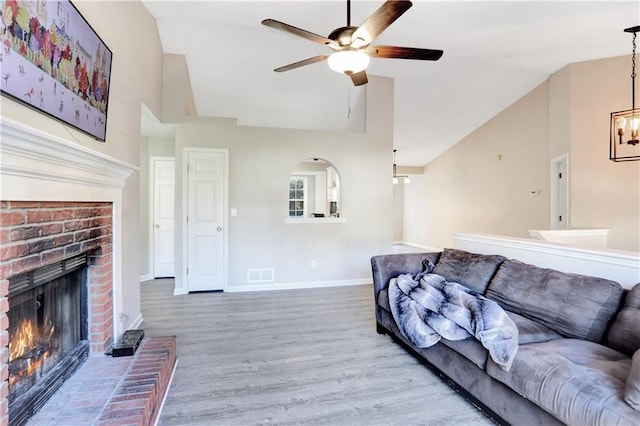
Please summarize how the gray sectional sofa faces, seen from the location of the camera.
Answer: facing the viewer and to the left of the viewer

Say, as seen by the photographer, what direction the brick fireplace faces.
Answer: facing the viewer and to the right of the viewer

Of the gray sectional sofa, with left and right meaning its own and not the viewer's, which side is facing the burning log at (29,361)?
front

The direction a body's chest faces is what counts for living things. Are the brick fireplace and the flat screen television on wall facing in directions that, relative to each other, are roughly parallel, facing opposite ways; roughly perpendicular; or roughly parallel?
roughly parallel

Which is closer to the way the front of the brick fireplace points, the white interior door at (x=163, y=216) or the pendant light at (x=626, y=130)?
the pendant light

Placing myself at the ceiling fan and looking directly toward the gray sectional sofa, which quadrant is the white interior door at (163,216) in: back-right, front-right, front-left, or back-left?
back-left

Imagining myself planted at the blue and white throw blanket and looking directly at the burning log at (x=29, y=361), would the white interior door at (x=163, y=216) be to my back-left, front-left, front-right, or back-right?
front-right

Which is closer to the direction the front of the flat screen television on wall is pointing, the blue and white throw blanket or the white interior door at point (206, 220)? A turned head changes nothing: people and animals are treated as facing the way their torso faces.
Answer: the blue and white throw blanket

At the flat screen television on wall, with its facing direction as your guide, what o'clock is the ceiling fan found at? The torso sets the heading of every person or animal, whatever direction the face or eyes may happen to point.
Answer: The ceiling fan is roughly at 11 o'clock from the flat screen television on wall.

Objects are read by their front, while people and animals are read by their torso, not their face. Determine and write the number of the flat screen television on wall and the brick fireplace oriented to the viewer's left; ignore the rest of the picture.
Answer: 0

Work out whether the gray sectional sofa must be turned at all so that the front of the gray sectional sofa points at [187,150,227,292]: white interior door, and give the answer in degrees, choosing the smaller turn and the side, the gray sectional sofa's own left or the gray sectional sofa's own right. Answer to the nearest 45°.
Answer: approximately 45° to the gray sectional sofa's own right

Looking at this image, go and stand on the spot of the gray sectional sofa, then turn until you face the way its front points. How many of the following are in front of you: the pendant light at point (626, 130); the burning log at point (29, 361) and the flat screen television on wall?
2

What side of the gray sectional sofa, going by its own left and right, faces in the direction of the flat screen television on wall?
front

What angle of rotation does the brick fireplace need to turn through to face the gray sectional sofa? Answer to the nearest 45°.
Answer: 0° — it already faces it

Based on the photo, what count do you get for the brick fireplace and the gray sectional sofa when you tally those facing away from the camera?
0

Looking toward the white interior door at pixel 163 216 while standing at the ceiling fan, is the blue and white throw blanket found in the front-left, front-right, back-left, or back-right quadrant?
back-right
